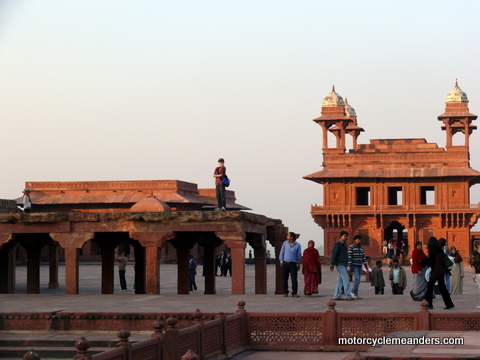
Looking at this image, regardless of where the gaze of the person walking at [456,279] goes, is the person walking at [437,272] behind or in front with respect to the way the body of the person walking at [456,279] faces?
in front

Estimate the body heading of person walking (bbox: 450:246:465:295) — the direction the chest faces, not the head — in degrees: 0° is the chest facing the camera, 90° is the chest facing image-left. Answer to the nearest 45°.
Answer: approximately 45°

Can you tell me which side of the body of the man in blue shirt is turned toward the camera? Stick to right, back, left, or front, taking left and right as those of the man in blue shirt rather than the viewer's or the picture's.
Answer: front

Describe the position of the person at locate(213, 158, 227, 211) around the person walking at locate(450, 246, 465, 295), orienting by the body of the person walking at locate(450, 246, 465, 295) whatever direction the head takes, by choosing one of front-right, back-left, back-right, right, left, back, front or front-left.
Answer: front-right

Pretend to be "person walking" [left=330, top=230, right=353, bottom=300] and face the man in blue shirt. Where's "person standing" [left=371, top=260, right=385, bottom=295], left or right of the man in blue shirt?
right
